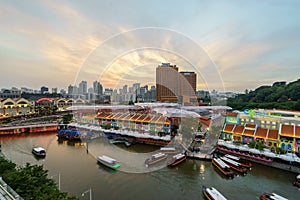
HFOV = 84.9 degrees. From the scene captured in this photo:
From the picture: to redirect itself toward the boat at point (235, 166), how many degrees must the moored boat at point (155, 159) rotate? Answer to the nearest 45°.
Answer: approximately 135° to its left

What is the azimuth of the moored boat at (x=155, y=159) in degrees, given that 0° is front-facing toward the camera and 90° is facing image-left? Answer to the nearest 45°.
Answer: approximately 45°

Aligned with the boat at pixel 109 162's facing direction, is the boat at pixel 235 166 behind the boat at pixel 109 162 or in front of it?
in front

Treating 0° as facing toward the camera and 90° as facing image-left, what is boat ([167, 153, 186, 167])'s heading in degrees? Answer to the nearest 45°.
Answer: approximately 45°

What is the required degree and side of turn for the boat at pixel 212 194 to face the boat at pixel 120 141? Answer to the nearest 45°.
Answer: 0° — it already faces it

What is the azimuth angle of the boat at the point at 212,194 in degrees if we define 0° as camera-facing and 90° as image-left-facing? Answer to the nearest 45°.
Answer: approximately 135°
